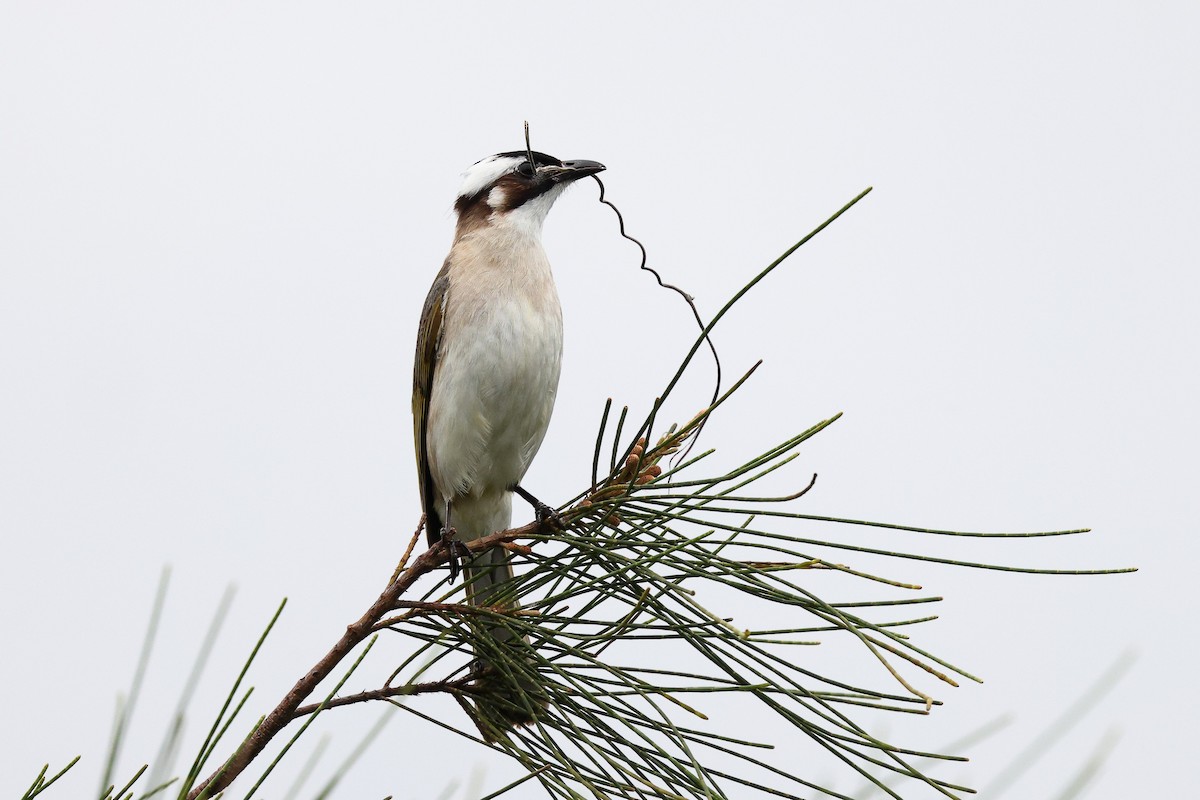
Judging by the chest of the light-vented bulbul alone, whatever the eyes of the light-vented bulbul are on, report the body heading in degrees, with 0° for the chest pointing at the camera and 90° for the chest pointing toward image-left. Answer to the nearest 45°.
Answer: approximately 315°
